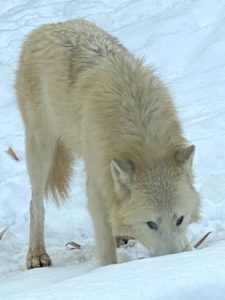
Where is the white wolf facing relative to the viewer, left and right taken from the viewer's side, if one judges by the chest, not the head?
facing the viewer and to the right of the viewer

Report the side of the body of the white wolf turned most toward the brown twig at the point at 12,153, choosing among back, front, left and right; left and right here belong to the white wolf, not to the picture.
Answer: back
